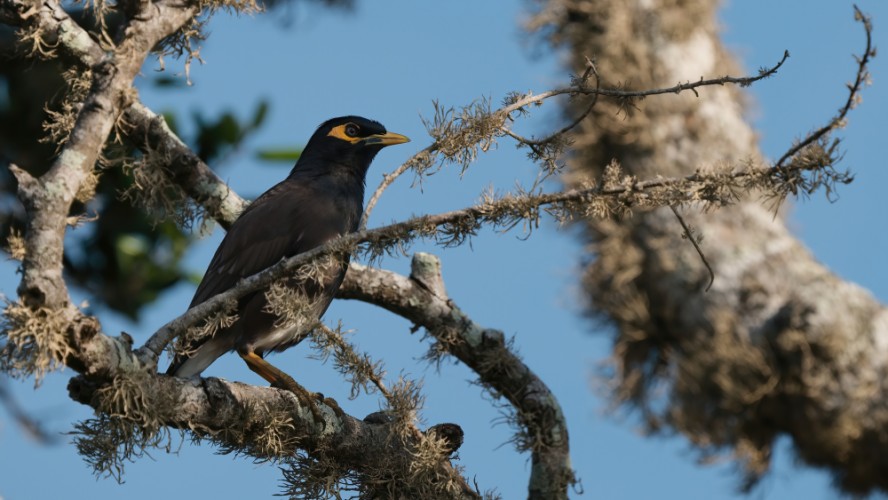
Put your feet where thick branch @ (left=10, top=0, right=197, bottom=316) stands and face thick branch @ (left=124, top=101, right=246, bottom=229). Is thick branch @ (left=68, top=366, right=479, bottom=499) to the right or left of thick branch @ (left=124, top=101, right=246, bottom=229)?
right

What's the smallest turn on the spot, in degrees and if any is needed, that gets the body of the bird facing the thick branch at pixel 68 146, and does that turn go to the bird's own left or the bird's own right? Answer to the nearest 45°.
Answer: approximately 135° to the bird's own right

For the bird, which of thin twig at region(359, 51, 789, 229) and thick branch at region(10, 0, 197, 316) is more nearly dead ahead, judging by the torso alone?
the thin twig

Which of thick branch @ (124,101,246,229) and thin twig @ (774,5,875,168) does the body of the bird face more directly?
the thin twig

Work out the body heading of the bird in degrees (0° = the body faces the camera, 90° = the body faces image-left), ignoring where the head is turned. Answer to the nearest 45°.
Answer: approximately 270°

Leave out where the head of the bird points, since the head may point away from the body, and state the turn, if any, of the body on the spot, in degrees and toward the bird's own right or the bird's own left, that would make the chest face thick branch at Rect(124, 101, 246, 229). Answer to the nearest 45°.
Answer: approximately 180°
